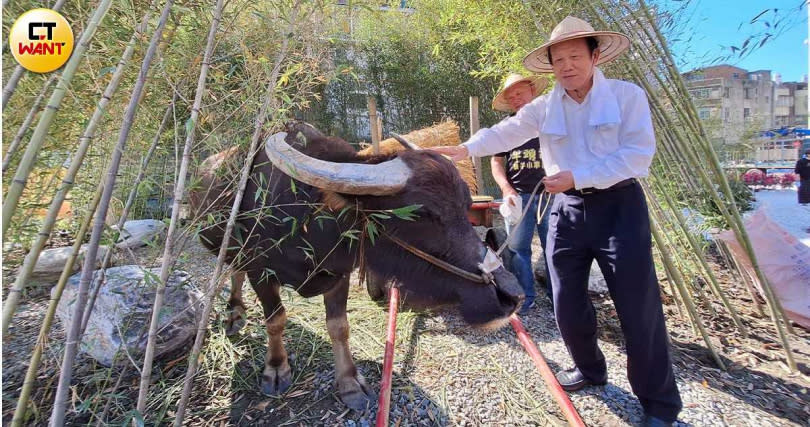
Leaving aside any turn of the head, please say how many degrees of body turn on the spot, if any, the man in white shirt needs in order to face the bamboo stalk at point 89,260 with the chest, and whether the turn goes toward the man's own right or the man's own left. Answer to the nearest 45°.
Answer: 0° — they already face it

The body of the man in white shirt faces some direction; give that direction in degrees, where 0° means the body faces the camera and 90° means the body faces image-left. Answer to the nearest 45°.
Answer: approximately 45°

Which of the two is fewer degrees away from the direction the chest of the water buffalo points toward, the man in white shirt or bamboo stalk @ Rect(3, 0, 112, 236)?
the man in white shirt

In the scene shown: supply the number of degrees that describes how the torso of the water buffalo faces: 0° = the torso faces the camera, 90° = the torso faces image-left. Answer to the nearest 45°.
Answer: approximately 315°

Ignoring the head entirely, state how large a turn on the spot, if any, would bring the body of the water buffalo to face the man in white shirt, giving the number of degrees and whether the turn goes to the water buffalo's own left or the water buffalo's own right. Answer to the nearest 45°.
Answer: approximately 45° to the water buffalo's own left

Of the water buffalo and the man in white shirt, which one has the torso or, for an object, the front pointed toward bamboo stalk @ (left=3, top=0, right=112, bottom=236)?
the man in white shirt

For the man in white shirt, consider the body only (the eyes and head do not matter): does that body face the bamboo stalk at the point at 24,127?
yes

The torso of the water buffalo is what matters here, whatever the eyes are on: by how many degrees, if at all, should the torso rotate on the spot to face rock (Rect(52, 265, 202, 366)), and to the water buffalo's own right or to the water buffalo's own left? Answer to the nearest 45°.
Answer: approximately 180°
